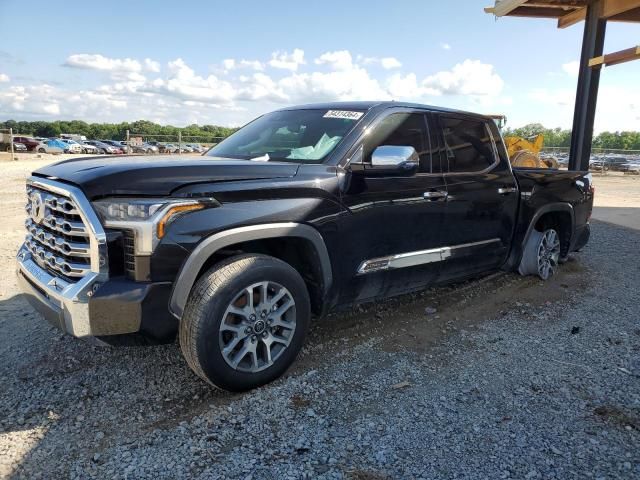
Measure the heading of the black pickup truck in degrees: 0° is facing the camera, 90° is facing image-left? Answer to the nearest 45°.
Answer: approximately 45°

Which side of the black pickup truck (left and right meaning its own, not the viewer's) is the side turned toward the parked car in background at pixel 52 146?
right

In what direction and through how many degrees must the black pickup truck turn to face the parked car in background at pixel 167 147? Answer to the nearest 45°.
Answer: approximately 135° to its right

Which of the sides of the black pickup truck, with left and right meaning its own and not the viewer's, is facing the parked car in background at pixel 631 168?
back

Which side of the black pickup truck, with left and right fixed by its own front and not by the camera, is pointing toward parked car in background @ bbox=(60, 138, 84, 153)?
right
